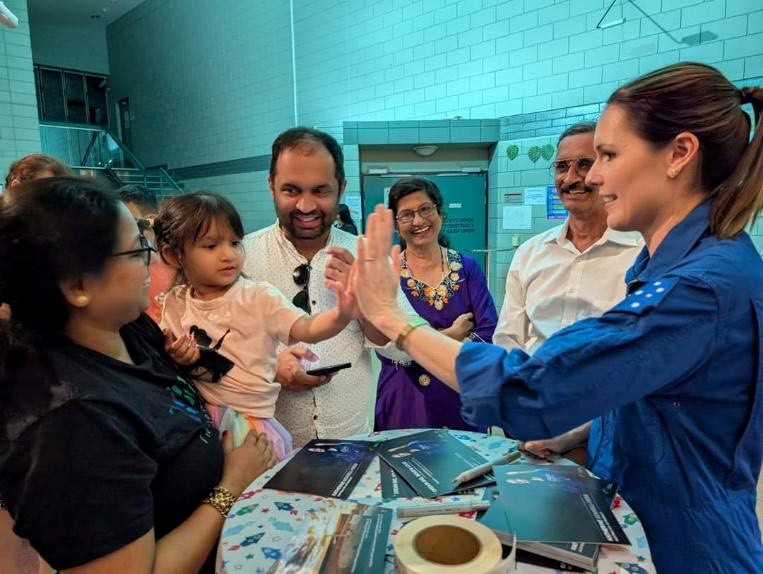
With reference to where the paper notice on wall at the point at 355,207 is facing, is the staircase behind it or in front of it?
behind

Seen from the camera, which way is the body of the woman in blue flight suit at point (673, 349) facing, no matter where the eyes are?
to the viewer's left

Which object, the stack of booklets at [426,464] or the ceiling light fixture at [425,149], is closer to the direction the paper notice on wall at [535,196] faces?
the stack of booklets

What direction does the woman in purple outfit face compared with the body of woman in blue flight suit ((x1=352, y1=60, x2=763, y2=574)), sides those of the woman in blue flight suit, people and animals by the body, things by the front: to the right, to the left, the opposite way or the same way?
to the left

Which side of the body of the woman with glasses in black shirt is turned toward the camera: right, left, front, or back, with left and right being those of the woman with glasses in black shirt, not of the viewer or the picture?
right

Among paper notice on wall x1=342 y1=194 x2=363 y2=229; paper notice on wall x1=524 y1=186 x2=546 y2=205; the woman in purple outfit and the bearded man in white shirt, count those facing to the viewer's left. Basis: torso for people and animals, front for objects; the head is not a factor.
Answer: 0

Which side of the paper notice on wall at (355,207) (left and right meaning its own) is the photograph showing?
front

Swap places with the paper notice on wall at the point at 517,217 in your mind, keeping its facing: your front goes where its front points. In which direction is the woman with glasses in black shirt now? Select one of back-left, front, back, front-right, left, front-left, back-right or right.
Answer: front

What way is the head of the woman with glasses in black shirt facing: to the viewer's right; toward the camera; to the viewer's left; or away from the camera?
to the viewer's right

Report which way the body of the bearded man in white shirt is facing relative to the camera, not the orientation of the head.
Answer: toward the camera

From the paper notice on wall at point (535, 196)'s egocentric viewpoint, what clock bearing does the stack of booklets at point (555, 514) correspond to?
The stack of booklets is roughly at 12 o'clock from the paper notice on wall.

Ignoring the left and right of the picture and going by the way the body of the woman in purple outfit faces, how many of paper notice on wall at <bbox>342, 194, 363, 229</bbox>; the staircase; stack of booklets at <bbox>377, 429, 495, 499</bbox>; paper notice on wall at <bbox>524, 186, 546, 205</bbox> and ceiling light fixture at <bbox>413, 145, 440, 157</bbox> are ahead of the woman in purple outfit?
1

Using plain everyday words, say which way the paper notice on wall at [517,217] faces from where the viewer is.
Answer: facing the viewer

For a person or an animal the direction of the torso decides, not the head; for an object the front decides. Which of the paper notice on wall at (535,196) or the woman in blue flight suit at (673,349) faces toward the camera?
the paper notice on wall

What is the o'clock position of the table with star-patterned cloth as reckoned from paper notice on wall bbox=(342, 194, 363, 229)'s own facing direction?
The table with star-patterned cloth is roughly at 12 o'clock from the paper notice on wall.

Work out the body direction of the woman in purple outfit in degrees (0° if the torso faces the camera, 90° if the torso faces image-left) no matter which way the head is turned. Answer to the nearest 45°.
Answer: approximately 0°

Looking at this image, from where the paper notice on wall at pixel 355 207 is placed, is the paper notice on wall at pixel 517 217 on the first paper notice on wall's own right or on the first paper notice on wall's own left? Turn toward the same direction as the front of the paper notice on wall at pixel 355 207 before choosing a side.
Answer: on the first paper notice on wall's own left
